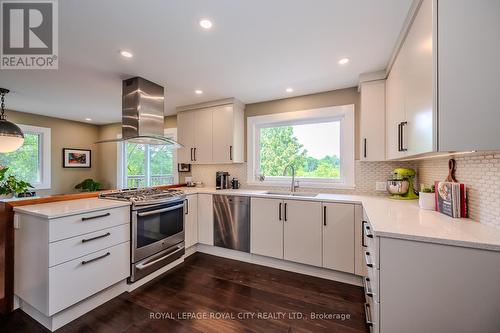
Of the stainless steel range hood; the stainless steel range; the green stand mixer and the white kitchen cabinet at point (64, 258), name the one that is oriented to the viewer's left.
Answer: the green stand mixer

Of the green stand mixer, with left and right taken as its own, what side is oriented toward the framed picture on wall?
front

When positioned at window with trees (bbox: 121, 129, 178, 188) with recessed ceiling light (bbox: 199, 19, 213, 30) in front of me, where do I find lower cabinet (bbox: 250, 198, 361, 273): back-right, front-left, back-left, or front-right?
front-left

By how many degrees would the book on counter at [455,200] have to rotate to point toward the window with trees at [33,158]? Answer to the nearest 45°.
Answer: approximately 45° to its right

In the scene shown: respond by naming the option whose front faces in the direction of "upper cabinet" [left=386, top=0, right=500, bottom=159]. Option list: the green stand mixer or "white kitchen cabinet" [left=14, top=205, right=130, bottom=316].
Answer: the white kitchen cabinet

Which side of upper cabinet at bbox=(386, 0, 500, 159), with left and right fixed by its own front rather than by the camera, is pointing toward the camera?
left

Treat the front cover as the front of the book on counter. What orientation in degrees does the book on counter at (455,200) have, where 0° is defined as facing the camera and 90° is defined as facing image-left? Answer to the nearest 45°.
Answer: approximately 45°

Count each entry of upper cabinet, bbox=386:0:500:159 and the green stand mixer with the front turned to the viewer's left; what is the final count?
2

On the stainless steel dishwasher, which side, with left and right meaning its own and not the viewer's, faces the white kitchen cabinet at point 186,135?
right

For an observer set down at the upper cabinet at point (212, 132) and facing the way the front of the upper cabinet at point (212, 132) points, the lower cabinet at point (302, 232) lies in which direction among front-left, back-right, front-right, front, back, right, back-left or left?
left

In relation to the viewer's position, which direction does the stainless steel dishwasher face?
facing the viewer and to the left of the viewer

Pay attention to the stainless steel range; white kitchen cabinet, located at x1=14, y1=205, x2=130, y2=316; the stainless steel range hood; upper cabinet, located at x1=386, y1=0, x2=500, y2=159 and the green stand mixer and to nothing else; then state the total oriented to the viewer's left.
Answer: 2

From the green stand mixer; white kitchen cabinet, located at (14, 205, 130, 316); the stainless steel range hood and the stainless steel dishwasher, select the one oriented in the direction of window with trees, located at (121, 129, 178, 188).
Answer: the green stand mixer

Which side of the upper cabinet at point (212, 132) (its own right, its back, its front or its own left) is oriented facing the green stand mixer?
left

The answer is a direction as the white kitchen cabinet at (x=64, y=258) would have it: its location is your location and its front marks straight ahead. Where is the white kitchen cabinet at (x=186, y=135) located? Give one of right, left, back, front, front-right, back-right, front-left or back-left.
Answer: left

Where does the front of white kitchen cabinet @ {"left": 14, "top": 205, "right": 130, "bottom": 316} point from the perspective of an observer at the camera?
facing the viewer and to the right of the viewer
